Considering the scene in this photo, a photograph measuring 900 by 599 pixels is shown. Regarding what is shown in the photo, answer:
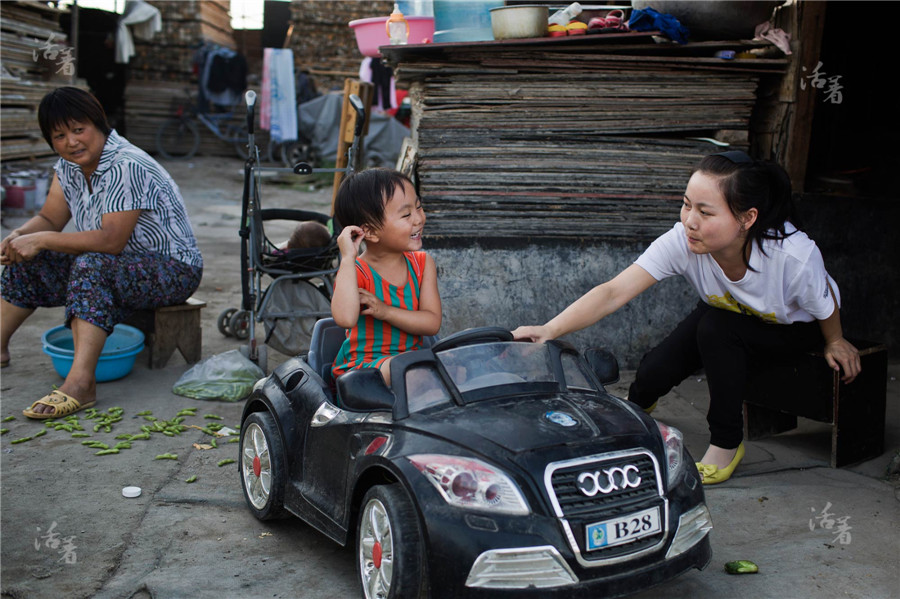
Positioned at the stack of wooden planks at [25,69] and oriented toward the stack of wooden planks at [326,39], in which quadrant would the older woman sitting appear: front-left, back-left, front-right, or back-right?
back-right

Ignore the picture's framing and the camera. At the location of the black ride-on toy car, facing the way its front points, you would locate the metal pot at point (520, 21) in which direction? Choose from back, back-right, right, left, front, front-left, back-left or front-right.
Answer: back-left

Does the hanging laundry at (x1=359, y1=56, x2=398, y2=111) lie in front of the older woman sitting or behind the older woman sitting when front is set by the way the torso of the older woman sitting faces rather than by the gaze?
behind

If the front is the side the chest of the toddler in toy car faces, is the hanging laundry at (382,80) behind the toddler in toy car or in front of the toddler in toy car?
behind

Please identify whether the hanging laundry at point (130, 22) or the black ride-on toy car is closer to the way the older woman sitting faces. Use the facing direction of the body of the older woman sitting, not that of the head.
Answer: the black ride-on toy car

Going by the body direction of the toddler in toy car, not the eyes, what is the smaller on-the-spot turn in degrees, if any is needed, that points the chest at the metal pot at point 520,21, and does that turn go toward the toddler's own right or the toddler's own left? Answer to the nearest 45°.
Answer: approximately 135° to the toddler's own left
